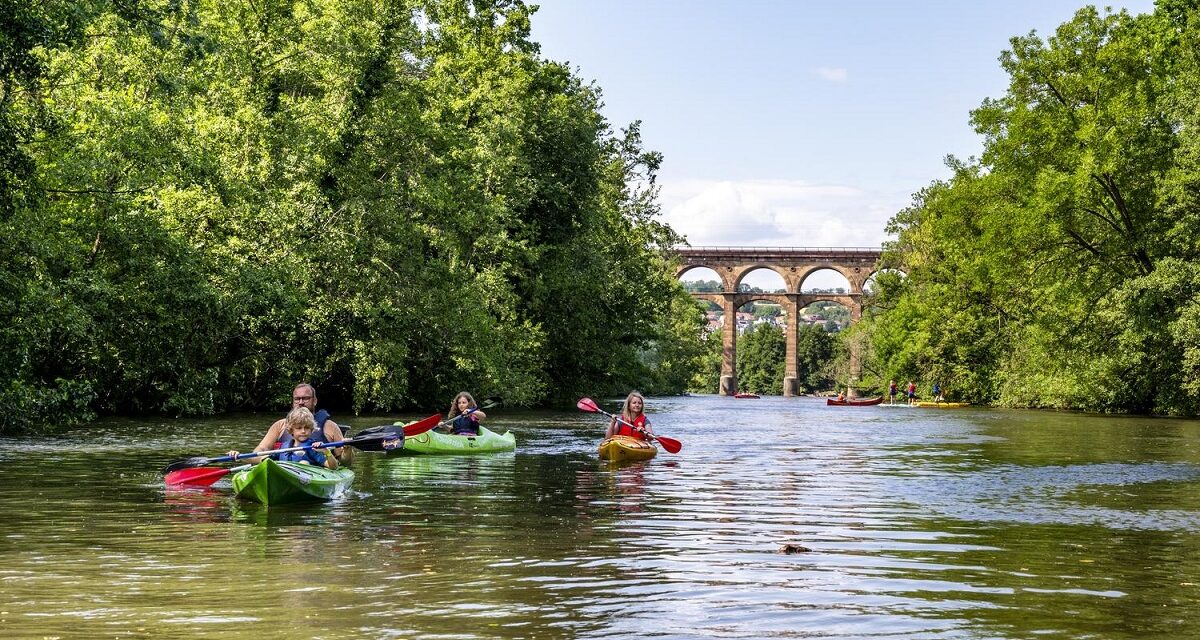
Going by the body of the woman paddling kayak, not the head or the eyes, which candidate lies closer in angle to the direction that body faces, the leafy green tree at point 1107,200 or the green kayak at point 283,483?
the green kayak

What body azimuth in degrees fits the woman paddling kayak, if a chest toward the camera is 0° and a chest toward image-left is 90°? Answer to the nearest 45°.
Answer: approximately 45°

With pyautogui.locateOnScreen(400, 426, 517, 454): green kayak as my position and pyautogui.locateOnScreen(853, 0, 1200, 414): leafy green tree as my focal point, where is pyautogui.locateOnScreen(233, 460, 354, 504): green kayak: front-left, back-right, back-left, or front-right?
back-right
